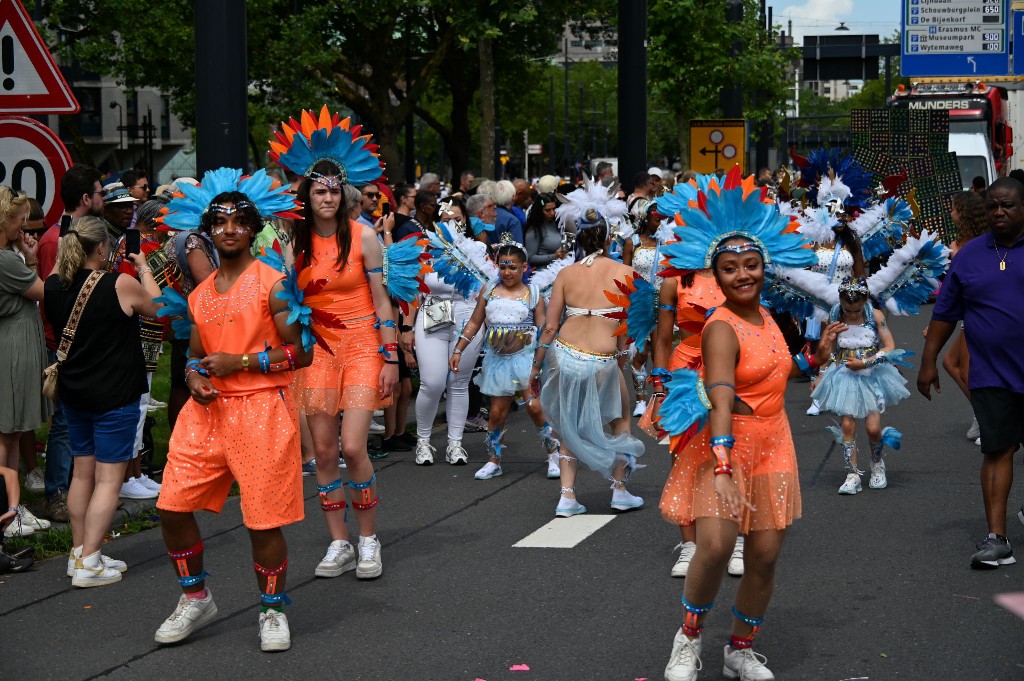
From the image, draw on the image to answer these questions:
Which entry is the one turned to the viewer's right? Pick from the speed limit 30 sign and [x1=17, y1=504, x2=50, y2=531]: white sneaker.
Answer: the white sneaker

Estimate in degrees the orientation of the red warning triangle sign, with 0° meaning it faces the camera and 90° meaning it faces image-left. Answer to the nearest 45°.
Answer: approximately 0°

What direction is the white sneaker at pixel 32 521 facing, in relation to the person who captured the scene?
facing to the right of the viewer

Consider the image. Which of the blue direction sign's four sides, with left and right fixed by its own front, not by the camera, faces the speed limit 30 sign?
front

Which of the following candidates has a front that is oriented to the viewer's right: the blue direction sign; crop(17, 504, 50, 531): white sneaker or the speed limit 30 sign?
the white sneaker

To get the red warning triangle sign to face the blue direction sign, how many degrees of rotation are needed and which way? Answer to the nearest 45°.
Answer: approximately 135° to its left

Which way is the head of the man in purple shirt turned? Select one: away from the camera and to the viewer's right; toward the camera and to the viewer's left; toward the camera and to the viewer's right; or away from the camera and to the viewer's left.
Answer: toward the camera and to the viewer's left

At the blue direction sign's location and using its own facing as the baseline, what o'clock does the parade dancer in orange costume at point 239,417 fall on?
The parade dancer in orange costume is roughly at 12 o'clock from the blue direction sign.

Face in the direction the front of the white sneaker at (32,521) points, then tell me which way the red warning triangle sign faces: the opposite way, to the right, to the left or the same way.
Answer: to the right

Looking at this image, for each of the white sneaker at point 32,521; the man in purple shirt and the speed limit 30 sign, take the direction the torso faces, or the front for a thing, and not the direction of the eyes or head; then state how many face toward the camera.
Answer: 2
